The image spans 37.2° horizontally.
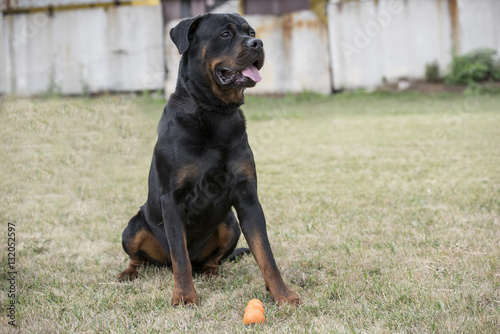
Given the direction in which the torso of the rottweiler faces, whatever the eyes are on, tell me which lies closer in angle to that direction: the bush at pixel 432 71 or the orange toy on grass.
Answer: the orange toy on grass

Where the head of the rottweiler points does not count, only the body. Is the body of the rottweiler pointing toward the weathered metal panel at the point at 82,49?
no

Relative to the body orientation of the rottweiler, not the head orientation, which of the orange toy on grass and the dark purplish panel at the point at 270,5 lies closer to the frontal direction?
the orange toy on grass

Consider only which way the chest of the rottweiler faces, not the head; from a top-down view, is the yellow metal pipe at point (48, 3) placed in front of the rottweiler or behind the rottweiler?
behind

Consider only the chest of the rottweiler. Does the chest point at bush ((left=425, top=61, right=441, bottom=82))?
no

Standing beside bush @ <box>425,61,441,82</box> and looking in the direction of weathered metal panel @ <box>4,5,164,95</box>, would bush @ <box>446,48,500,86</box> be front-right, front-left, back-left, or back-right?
back-left

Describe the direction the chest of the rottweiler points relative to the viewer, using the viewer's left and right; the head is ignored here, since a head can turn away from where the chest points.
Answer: facing the viewer and to the right of the viewer

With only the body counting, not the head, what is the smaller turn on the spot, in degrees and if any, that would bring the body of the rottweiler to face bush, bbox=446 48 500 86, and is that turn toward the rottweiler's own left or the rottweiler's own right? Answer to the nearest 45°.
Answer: approximately 90° to the rottweiler's own left
